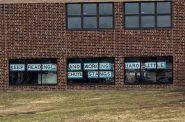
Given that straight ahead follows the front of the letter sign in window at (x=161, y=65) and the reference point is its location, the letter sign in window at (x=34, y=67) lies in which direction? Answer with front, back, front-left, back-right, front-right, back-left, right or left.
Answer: right

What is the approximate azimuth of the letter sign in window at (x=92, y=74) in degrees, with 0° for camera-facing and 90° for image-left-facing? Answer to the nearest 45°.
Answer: approximately 0°

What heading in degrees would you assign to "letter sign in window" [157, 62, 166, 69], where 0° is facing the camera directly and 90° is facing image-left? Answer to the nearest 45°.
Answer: approximately 0°

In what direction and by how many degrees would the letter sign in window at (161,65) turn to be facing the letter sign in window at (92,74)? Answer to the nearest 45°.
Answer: approximately 90° to its right

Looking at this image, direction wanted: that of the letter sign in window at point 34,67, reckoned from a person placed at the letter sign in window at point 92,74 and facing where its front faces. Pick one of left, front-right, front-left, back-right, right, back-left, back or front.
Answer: right

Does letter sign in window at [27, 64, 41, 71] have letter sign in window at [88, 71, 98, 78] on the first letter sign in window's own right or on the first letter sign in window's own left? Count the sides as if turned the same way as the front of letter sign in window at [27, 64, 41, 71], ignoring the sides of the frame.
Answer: on the first letter sign in window's own left

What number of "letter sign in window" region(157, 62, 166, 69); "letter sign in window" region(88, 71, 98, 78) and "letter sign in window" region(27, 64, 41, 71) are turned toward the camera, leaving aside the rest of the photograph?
3

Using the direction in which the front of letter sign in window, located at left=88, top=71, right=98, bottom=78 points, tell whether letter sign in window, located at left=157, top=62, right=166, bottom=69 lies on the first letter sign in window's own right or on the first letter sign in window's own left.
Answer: on the first letter sign in window's own left

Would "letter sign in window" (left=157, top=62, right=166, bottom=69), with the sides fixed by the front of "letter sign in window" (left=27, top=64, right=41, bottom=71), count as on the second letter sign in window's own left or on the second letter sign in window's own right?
on the second letter sign in window's own left
